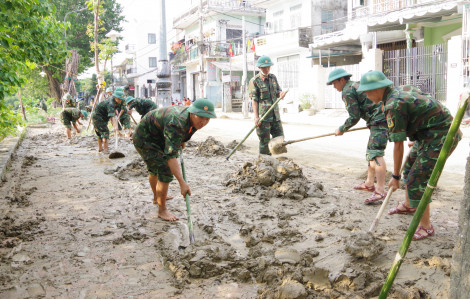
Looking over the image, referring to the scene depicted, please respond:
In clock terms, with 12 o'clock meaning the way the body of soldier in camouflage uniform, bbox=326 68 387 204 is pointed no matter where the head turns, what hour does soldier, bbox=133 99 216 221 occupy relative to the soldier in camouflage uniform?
The soldier is roughly at 11 o'clock from the soldier in camouflage uniform.

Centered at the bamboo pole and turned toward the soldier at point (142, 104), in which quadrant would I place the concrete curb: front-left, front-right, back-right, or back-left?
front-left

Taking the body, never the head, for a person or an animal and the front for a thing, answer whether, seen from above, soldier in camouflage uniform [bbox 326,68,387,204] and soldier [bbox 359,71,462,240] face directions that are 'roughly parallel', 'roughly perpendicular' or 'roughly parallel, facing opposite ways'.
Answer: roughly parallel

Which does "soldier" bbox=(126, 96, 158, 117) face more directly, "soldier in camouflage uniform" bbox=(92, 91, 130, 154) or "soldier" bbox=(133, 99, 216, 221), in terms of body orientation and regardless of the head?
the soldier in camouflage uniform

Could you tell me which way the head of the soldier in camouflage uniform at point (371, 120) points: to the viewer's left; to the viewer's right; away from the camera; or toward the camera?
to the viewer's left

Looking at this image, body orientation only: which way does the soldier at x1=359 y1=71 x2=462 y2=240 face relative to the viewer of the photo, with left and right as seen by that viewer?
facing to the left of the viewer

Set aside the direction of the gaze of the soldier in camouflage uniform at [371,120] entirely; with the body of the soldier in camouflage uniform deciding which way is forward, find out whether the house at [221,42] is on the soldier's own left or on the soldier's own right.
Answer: on the soldier's own right

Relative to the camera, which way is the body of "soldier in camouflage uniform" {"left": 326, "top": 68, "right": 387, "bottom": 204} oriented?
to the viewer's left

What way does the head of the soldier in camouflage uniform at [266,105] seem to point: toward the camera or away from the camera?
toward the camera

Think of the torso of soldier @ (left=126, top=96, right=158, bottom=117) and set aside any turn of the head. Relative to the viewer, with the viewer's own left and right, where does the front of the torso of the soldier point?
facing to the left of the viewer

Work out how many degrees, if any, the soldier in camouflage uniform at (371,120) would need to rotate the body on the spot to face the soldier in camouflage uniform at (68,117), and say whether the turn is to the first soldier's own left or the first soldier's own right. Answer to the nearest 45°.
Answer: approximately 45° to the first soldier's own right

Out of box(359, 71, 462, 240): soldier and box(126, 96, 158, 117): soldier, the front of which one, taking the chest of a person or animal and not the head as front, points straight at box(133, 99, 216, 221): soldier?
box(359, 71, 462, 240): soldier
